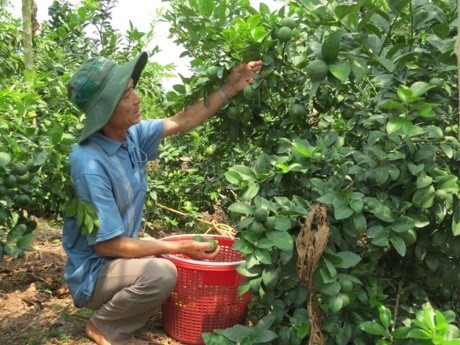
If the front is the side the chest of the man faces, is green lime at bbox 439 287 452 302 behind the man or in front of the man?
in front

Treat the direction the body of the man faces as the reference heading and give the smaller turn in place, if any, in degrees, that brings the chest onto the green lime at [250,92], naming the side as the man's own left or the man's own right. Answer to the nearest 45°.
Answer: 0° — they already face it

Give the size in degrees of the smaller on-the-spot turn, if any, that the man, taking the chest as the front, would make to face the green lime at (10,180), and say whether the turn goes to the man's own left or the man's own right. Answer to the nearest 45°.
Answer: approximately 135° to the man's own right

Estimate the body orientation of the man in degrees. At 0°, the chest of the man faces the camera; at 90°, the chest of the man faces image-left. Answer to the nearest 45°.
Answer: approximately 270°

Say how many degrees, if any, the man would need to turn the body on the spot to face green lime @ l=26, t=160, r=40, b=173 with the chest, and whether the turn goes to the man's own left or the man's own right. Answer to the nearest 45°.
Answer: approximately 135° to the man's own right

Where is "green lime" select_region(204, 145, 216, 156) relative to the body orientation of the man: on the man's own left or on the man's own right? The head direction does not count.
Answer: on the man's own left

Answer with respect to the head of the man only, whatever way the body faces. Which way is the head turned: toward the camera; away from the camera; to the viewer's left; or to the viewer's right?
to the viewer's right

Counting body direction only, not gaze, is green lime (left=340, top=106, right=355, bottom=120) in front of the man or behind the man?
in front
